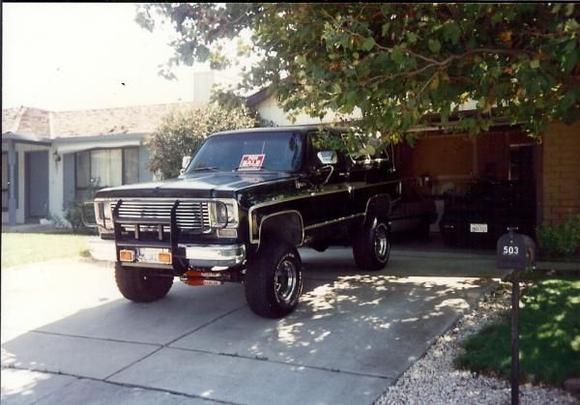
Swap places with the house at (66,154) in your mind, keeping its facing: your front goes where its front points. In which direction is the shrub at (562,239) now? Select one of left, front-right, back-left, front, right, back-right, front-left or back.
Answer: left

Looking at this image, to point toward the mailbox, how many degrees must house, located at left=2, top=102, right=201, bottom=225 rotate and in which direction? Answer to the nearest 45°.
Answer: approximately 45° to its left

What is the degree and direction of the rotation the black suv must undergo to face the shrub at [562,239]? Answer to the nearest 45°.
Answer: approximately 180°

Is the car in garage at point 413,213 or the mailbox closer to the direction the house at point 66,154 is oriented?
the mailbox

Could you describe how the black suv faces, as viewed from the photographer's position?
facing the viewer and to the left of the viewer

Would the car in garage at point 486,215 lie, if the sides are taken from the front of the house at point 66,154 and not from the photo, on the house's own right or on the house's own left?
on the house's own left

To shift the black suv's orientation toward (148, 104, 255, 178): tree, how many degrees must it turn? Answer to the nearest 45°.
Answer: approximately 135° to its right

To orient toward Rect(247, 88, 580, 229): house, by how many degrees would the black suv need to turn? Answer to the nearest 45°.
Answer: approximately 180°

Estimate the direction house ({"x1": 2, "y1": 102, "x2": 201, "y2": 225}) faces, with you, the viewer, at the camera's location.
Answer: facing the viewer

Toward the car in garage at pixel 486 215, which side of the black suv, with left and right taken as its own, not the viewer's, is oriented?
back

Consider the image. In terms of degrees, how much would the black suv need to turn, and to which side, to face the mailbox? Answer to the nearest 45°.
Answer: approximately 90° to its left

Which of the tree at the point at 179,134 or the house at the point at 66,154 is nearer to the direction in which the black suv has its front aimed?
the house

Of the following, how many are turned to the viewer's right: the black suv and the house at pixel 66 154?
0
